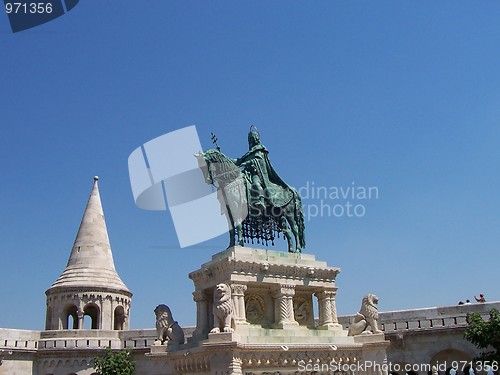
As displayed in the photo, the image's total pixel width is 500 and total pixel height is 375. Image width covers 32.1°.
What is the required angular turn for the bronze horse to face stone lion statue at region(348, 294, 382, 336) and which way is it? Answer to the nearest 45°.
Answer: approximately 180°

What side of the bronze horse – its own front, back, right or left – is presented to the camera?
left

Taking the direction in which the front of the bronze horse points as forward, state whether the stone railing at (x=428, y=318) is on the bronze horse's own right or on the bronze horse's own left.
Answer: on the bronze horse's own right
